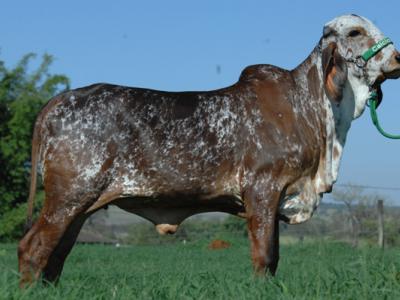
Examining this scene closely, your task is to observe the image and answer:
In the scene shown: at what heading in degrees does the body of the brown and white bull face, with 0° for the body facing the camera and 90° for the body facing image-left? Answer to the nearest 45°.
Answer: approximately 270°

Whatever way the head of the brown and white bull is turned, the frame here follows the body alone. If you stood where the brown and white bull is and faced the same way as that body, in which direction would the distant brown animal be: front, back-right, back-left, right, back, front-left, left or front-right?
left
